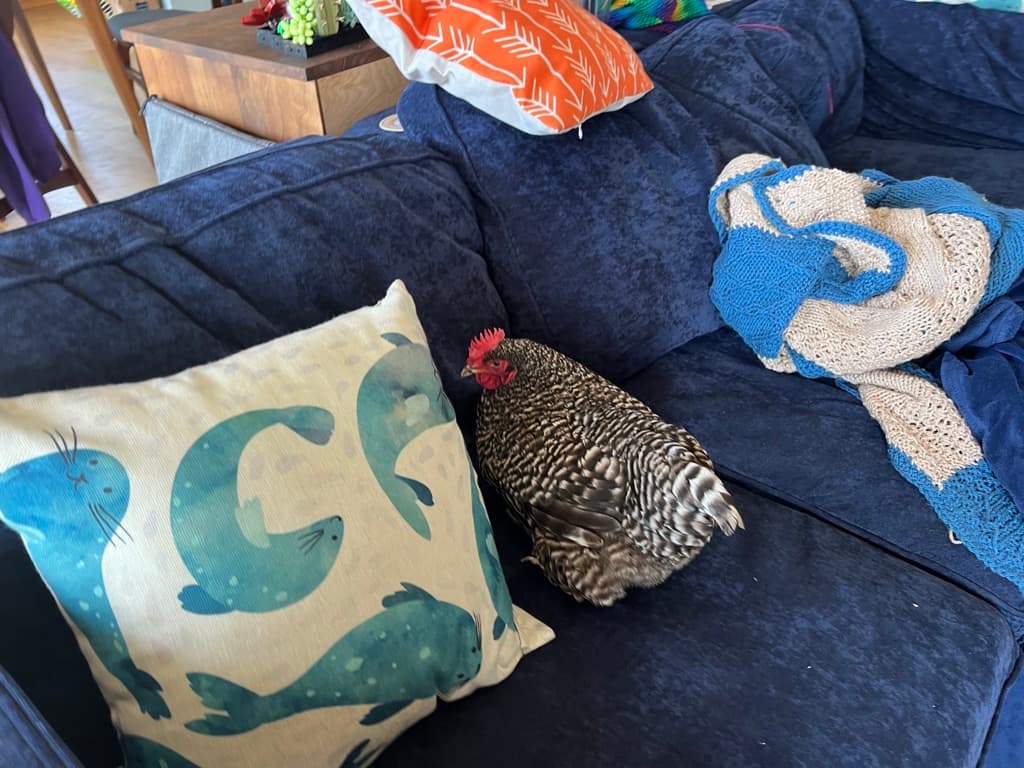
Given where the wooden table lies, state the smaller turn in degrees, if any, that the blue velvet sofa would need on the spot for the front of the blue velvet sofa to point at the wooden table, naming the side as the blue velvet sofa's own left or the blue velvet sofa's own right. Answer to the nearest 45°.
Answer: approximately 180°

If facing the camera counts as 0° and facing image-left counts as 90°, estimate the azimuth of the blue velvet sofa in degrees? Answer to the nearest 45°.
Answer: approximately 315°

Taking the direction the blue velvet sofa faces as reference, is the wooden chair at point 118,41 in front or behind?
behind

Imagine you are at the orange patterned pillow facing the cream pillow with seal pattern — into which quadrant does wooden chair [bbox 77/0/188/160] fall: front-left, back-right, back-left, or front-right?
back-right
